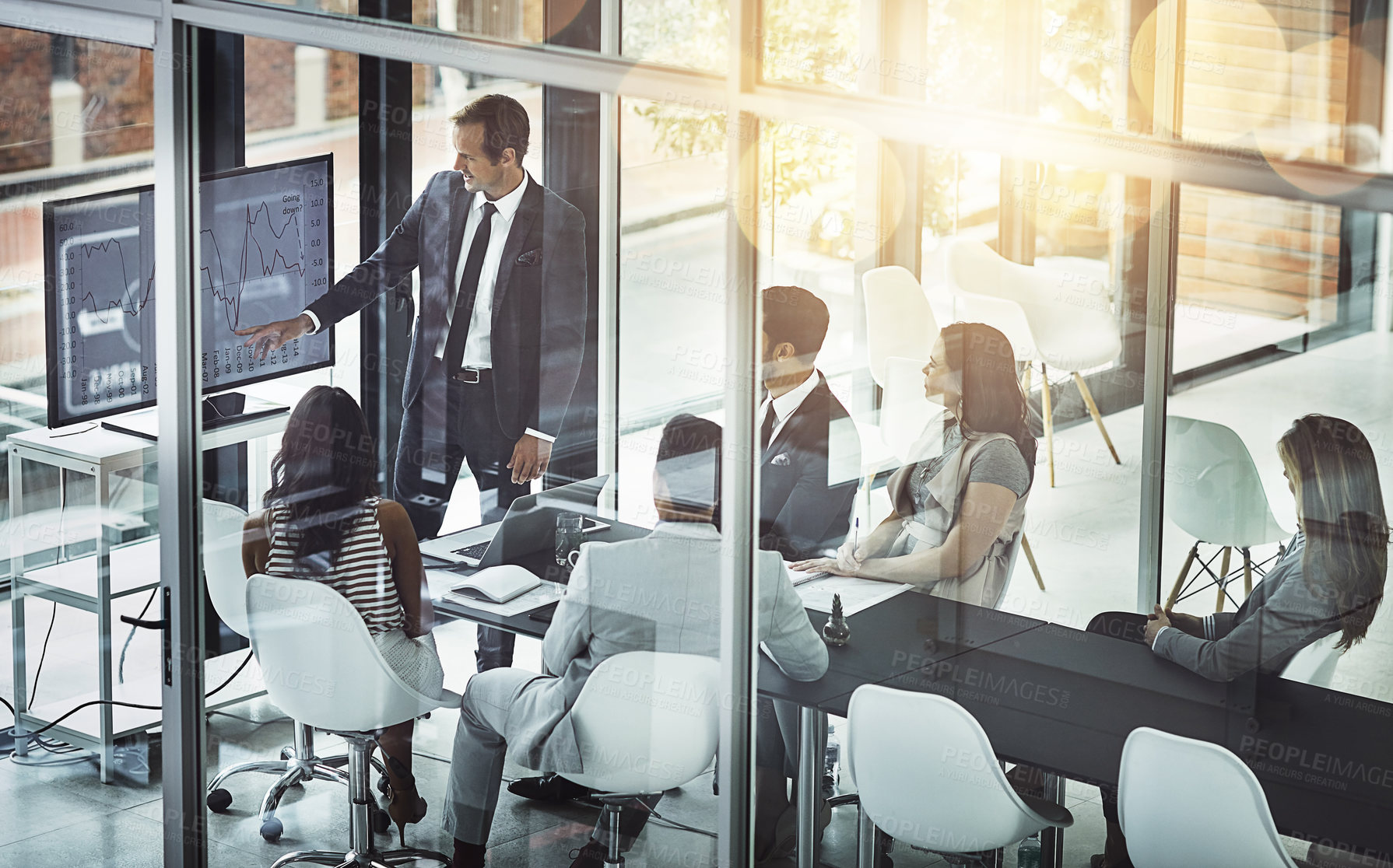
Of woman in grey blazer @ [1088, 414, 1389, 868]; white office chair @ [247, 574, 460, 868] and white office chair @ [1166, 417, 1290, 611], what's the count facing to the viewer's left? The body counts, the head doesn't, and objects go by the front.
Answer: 1

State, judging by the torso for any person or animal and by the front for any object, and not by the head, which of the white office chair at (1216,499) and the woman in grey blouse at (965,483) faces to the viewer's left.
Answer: the woman in grey blouse

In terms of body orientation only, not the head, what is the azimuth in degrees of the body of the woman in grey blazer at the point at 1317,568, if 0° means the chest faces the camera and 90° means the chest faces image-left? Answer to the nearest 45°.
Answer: approximately 90°

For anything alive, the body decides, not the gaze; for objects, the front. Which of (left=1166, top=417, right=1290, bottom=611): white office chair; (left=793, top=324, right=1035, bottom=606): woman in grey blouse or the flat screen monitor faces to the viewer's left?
the woman in grey blouse

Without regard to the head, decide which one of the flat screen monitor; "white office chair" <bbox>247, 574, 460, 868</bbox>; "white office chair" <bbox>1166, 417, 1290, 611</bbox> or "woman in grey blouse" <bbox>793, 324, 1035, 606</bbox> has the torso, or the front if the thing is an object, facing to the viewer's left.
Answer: the woman in grey blouse

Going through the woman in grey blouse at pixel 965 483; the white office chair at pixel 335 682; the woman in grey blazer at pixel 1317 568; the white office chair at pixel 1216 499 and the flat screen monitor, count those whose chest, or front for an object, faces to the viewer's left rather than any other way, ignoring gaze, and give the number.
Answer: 2

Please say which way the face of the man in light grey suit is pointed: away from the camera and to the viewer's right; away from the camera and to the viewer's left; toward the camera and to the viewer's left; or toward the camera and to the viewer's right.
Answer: away from the camera and to the viewer's left

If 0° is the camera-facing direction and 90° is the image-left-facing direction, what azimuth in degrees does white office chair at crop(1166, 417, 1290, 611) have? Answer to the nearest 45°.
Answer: approximately 225°

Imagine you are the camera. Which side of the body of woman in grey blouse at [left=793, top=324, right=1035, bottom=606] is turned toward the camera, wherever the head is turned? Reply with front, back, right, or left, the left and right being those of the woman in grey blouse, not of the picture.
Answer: left
